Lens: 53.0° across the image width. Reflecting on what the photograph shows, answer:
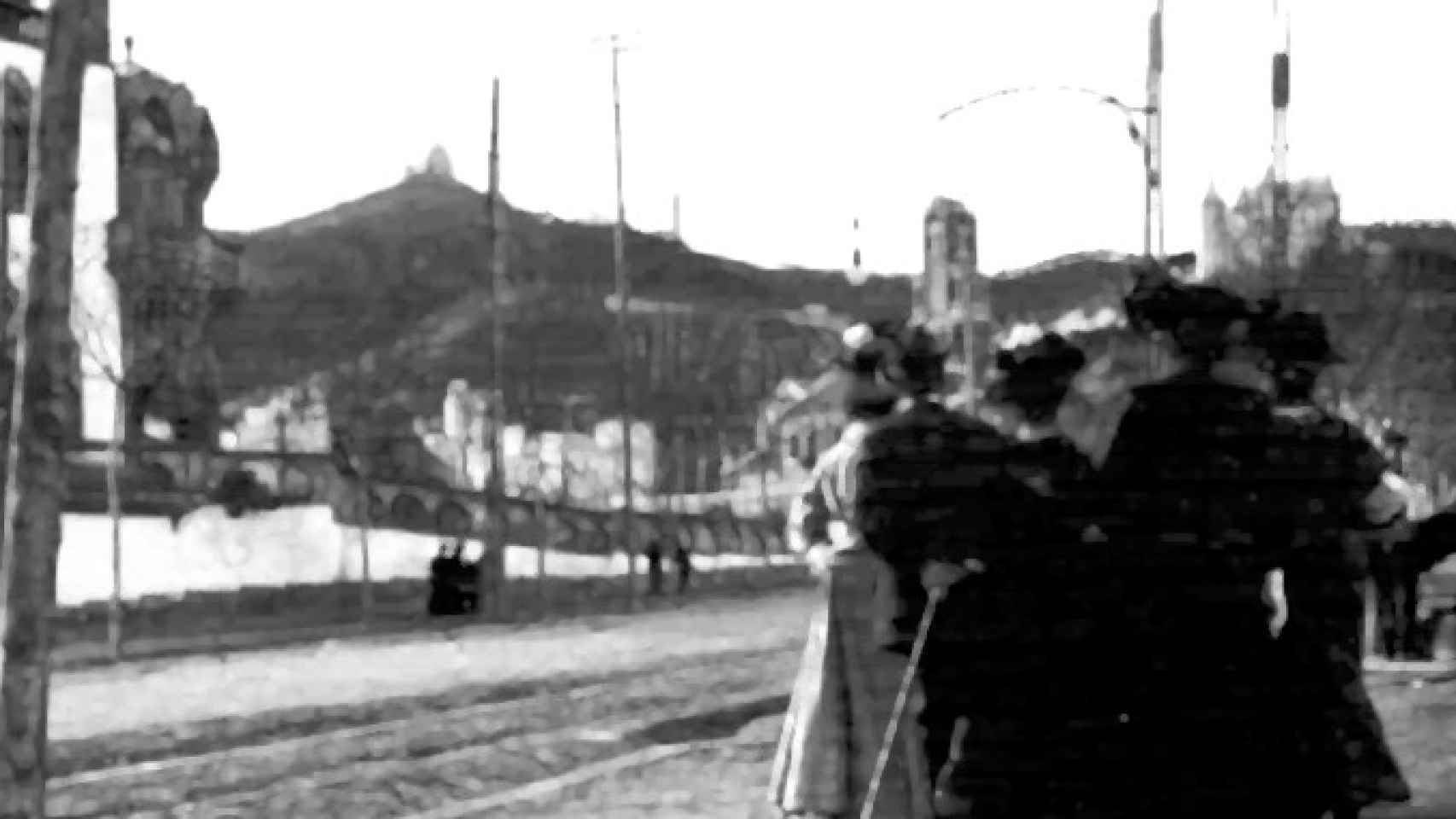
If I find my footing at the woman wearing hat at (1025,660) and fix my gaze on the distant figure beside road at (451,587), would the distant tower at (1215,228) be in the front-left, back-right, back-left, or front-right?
front-right

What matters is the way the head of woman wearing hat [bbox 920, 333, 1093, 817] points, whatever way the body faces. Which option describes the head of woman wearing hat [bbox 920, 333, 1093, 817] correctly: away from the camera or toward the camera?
away from the camera

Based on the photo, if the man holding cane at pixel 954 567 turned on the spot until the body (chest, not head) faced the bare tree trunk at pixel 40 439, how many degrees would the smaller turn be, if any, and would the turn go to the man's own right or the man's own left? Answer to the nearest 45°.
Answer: approximately 45° to the man's own left

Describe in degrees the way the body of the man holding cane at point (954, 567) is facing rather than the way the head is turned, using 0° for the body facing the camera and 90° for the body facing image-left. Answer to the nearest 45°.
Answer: approximately 180°

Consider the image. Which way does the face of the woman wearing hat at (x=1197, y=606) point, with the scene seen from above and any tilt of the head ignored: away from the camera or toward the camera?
away from the camera

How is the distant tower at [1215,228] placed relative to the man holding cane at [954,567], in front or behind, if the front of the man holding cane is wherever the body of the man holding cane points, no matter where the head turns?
in front

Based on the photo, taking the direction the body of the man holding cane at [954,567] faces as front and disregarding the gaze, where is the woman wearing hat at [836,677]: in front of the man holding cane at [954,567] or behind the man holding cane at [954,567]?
in front

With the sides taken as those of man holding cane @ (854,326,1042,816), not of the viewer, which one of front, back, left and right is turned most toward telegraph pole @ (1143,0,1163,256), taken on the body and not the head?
front
